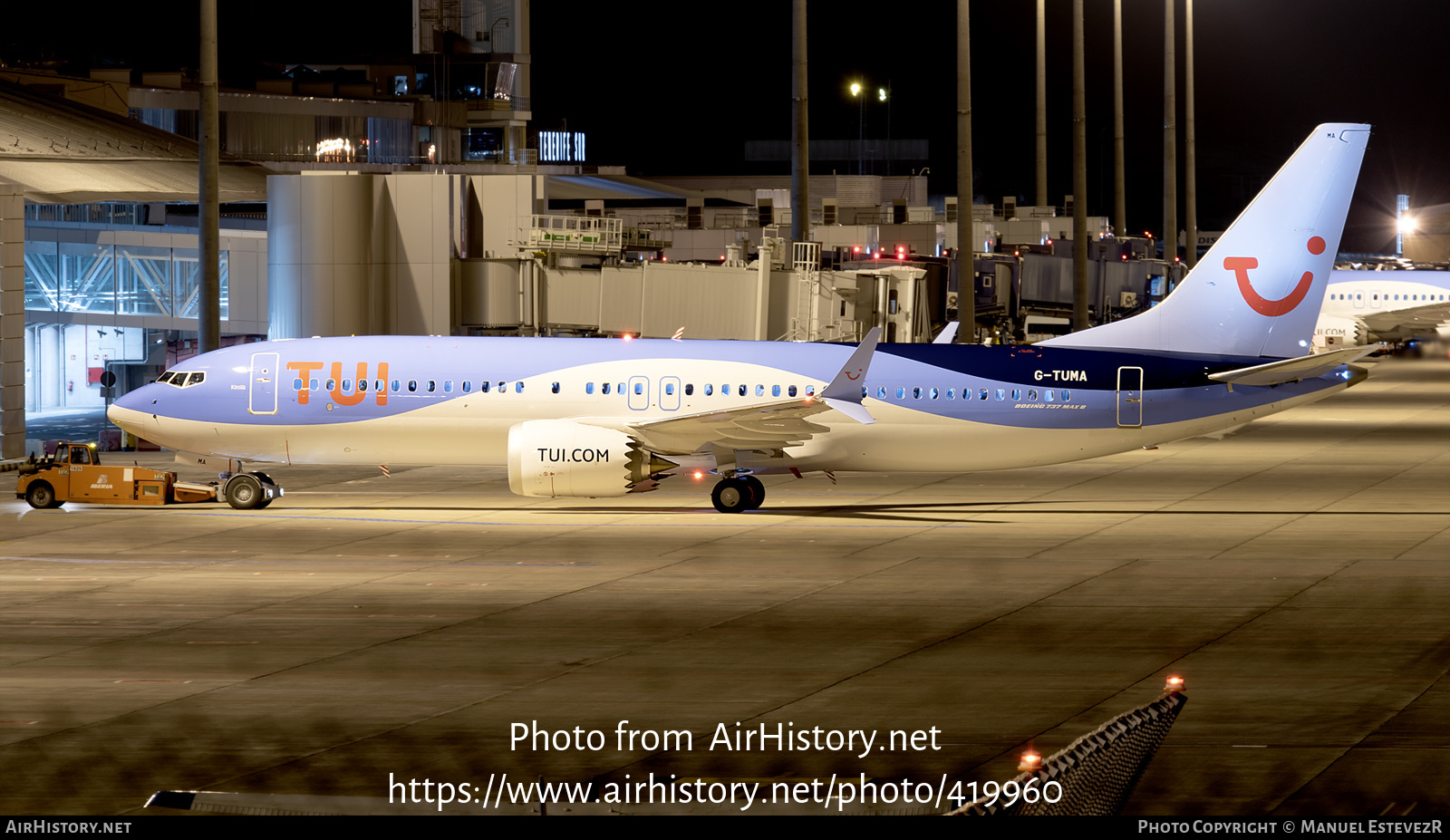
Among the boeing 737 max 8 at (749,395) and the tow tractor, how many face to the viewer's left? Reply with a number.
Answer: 2

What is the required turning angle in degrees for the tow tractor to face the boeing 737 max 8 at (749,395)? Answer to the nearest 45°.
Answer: approximately 180°

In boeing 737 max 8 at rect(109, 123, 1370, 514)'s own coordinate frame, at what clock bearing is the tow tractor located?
The tow tractor is roughly at 12 o'clock from the boeing 737 max 8.

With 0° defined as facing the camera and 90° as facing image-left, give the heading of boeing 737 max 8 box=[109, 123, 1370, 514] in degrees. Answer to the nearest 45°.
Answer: approximately 90°

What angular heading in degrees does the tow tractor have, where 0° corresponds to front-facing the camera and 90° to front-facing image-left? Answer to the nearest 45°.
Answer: approximately 90°

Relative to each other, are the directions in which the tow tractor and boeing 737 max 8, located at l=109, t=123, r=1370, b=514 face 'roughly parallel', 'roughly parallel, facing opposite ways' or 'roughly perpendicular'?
roughly parallel
